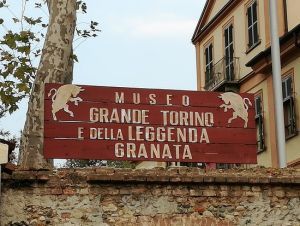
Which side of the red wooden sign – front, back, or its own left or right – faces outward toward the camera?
front
